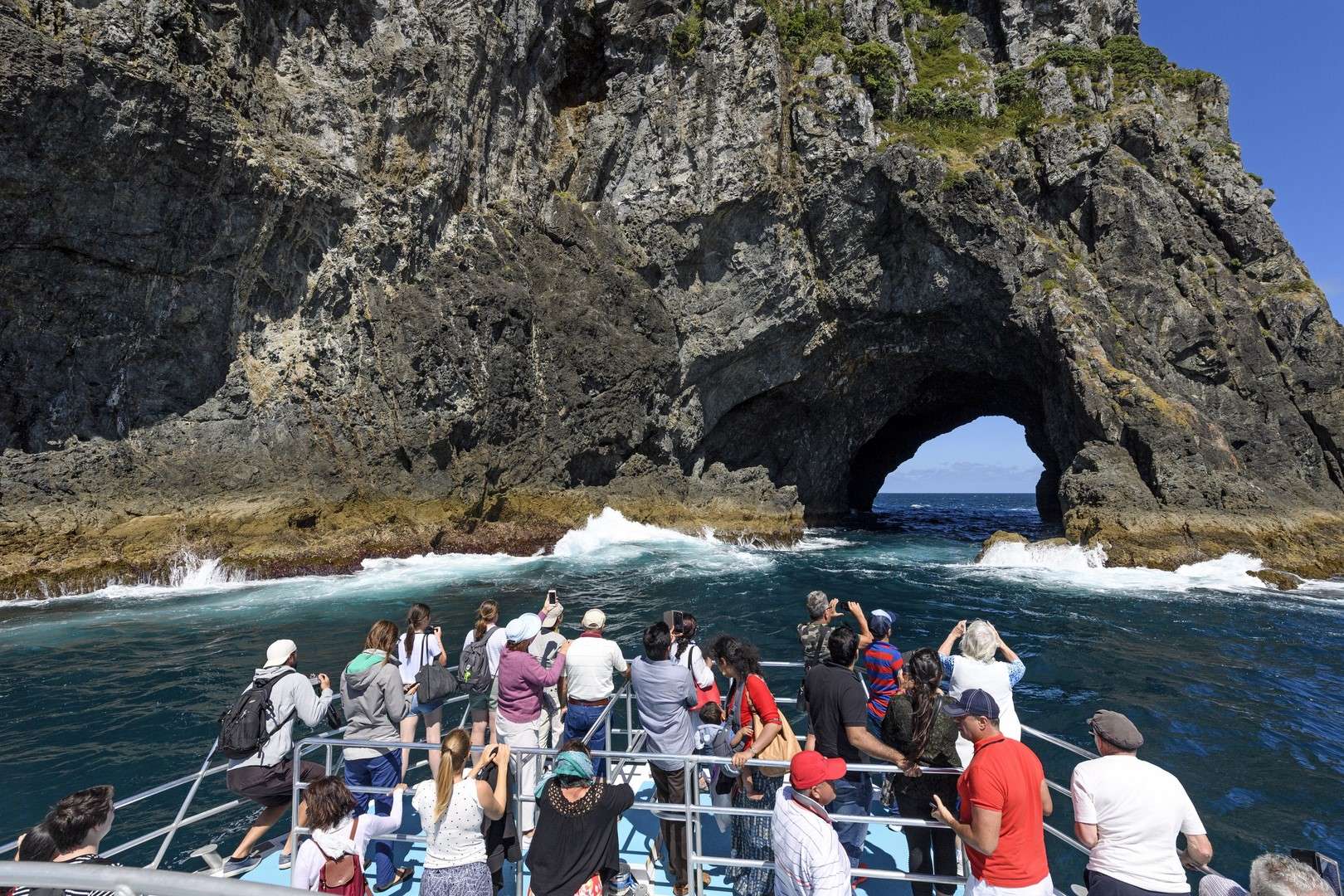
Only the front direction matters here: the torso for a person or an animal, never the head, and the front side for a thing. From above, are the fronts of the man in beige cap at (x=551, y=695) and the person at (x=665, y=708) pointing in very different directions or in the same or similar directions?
same or similar directions

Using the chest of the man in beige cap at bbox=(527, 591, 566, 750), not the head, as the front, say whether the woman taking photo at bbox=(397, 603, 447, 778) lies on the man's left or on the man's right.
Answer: on the man's left

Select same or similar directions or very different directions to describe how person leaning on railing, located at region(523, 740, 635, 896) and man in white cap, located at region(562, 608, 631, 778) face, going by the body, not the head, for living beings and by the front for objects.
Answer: same or similar directions

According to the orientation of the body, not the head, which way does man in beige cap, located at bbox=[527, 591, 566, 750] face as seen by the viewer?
away from the camera

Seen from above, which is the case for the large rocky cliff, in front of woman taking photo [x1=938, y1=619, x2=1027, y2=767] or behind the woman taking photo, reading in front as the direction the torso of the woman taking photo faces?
in front

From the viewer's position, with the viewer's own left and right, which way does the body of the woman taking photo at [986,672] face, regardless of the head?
facing away from the viewer

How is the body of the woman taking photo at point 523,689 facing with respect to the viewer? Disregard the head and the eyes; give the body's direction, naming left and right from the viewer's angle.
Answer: facing away from the viewer and to the right of the viewer

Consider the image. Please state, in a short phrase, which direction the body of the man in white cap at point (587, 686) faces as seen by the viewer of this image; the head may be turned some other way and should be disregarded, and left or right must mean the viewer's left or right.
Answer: facing away from the viewer

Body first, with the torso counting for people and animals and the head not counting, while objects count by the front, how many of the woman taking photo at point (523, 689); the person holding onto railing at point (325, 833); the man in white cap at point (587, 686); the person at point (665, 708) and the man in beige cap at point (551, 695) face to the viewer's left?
0

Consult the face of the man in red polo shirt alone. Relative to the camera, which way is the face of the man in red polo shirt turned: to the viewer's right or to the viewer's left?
to the viewer's left

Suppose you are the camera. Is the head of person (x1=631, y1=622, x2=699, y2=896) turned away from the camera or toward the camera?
away from the camera

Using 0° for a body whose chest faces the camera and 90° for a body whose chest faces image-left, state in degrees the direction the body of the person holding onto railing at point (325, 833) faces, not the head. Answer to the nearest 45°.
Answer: approximately 180°
